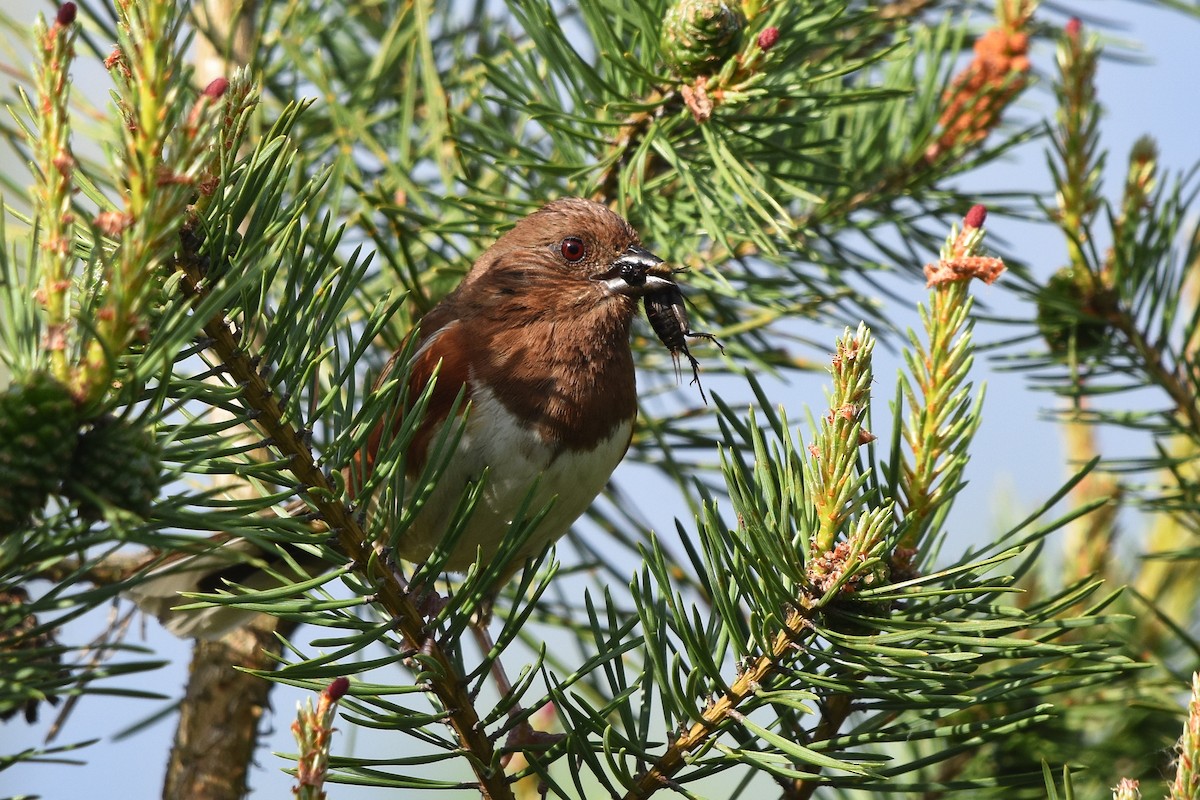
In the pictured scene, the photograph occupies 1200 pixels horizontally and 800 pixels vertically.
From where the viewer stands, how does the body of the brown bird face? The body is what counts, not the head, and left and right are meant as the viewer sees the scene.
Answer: facing the viewer and to the right of the viewer
